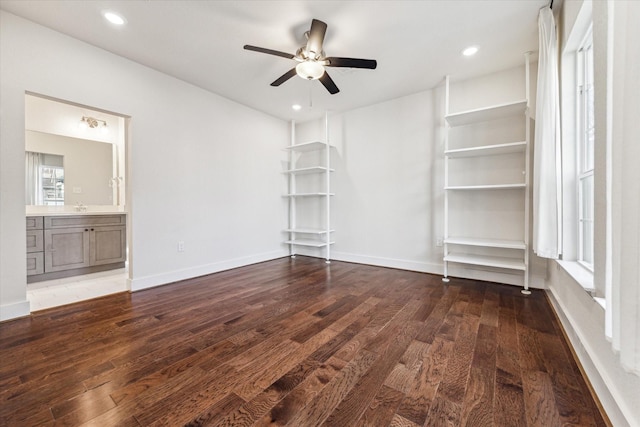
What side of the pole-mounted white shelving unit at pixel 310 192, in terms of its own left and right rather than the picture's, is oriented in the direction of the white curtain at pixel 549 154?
left

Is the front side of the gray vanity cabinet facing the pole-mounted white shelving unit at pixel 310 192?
no

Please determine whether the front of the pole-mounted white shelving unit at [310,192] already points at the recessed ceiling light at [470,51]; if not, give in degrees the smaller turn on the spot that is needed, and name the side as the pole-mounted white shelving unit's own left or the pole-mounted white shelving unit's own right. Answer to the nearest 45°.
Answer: approximately 90° to the pole-mounted white shelving unit's own left

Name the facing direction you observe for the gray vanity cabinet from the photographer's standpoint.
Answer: facing the viewer

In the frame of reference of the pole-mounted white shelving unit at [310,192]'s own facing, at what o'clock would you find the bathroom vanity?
The bathroom vanity is roughly at 1 o'clock from the pole-mounted white shelving unit.

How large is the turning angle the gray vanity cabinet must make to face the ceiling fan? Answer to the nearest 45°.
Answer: approximately 45° to its left

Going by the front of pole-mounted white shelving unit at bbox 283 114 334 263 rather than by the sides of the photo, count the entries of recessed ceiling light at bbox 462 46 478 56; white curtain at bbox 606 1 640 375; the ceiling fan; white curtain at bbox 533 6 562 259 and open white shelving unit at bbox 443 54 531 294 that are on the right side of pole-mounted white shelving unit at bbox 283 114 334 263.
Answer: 0

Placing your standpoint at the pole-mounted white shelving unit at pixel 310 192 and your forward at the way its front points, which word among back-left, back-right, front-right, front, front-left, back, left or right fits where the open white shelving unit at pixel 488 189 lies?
left

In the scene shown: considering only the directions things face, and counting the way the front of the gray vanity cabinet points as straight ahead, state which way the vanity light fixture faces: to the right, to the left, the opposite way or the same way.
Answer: the same way

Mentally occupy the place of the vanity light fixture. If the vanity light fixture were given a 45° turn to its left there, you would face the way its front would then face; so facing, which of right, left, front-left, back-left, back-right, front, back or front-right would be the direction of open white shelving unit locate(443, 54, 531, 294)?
front

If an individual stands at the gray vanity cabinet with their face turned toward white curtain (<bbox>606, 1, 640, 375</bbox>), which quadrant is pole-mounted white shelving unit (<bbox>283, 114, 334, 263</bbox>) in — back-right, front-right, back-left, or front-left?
front-left

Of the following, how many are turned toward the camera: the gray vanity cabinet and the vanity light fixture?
2

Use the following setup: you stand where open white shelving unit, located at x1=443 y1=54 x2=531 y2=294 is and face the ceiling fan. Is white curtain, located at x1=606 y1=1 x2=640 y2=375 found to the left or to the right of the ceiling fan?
left

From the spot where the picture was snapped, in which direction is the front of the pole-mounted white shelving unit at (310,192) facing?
facing the viewer and to the left of the viewer

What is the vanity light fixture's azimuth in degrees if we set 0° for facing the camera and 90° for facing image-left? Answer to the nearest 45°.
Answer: approximately 0°
